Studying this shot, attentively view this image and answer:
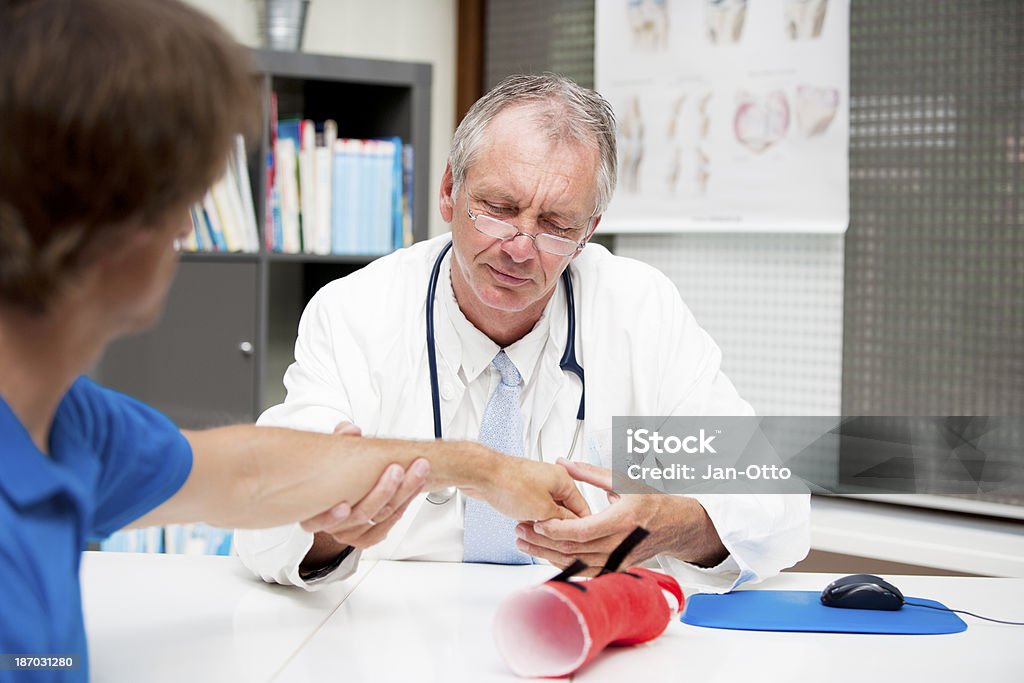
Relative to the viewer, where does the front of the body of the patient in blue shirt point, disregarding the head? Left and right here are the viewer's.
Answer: facing away from the viewer and to the right of the viewer

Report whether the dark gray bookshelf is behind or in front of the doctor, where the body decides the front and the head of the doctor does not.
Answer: behind

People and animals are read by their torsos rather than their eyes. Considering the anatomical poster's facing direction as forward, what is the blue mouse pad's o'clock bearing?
The blue mouse pad is roughly at 12 o'clock from the anatomical poster.

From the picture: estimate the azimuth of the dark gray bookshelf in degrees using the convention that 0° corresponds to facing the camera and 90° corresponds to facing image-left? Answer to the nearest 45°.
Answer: approximately 0°

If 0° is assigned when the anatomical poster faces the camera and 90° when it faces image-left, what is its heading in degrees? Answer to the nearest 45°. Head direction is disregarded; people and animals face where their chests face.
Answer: approximately 0°

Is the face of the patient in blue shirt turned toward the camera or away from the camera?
away from the camera
